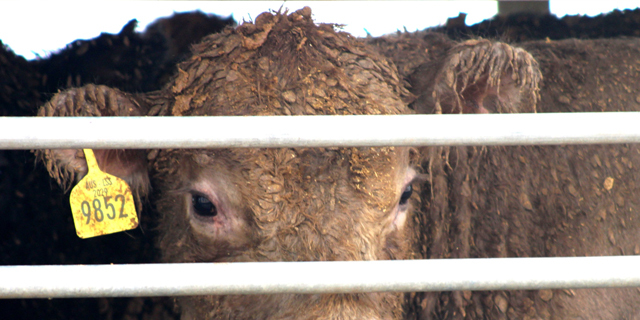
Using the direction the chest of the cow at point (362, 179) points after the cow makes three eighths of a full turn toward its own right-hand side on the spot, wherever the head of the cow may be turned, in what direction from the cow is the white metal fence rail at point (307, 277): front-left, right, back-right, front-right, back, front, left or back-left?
back

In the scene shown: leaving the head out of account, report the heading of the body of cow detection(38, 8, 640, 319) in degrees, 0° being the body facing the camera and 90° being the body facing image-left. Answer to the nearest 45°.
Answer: approximately 45°

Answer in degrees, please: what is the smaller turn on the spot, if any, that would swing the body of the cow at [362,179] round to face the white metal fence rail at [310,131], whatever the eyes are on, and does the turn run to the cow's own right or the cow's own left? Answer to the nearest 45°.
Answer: approximately 45° to the cow's own left
